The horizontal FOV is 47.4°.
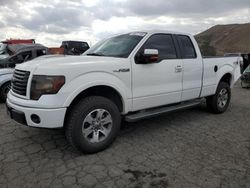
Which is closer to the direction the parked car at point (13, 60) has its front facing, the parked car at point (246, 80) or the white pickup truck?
the white pickup truck

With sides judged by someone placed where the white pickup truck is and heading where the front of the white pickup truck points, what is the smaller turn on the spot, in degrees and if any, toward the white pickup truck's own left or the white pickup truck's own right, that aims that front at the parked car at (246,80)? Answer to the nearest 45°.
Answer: approximately 180°

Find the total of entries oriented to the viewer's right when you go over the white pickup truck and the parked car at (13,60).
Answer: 0

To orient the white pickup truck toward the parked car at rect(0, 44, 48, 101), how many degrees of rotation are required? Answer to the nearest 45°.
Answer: approximately 90° to its right

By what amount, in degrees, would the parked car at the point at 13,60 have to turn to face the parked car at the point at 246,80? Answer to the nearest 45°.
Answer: approximately 135° to its left

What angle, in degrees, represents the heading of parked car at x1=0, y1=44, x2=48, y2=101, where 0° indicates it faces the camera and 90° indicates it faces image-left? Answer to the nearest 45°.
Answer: approximately 45°

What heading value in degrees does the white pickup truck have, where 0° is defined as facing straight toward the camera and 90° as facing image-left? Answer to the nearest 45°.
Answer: approximately 45°
